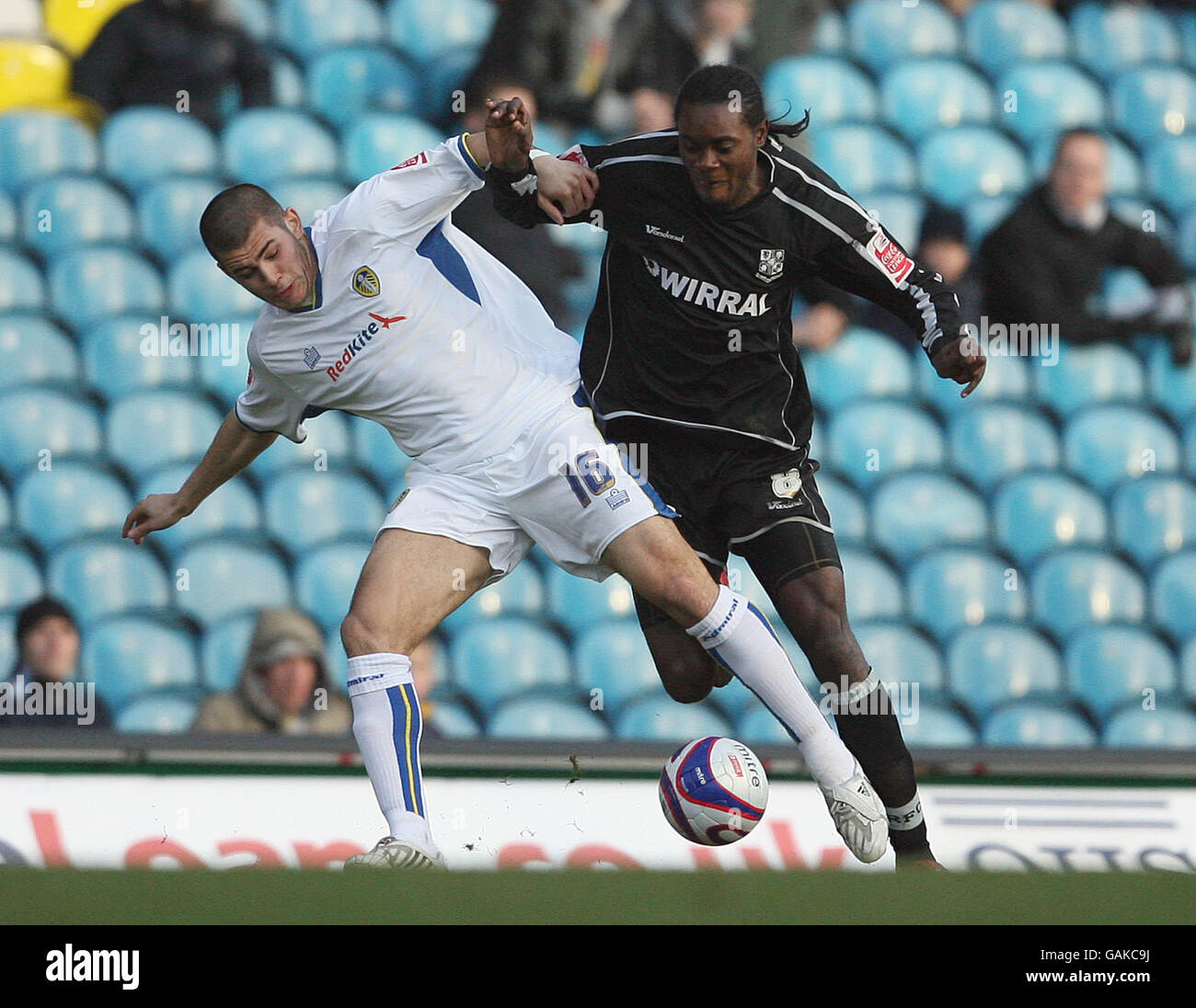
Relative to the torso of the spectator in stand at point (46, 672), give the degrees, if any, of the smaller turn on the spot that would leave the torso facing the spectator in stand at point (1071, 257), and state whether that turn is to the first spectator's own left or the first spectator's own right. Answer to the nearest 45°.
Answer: approximately 90° to the first spectator's own left

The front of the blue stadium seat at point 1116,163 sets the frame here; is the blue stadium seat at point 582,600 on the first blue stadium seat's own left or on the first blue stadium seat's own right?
on the first blue stadium seat's own right

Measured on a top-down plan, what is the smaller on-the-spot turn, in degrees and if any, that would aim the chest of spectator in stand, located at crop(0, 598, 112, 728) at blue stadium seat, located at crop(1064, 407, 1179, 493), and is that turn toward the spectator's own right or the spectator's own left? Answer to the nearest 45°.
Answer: approximately 90° to the spectator's own left

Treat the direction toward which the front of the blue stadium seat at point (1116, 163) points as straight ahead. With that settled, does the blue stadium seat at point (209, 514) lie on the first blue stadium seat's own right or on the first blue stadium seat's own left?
on the first blue stadium seat's own right

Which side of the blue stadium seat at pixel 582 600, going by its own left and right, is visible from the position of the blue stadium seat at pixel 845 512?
left
